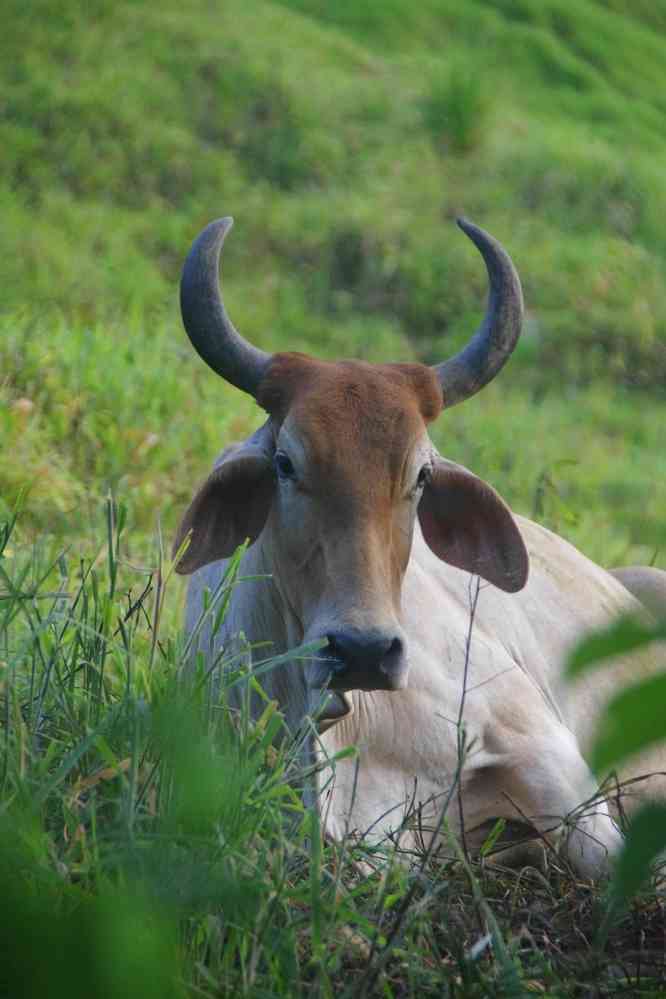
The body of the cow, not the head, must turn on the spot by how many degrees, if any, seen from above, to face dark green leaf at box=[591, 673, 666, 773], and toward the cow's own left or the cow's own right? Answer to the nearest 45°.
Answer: approximately 45° to the cow's own left

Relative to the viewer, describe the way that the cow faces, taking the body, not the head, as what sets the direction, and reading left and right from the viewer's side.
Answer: facing the viewer and to the left of the viewer

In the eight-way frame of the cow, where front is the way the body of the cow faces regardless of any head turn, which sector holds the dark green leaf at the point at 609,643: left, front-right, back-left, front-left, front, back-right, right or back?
front-left
